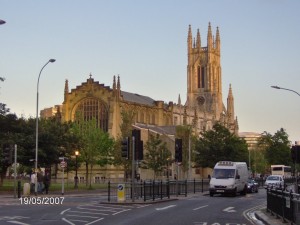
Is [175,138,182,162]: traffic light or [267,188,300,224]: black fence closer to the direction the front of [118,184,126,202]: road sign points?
the black fence

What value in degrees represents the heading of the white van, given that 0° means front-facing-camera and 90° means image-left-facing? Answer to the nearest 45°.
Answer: approximately 45°

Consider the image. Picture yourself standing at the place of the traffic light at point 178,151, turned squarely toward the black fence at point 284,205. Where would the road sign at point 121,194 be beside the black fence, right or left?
right

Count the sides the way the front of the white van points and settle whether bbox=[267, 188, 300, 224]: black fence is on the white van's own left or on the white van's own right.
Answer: on the white van's own left

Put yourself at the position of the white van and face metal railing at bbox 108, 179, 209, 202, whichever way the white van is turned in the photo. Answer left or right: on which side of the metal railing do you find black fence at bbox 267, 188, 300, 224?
left

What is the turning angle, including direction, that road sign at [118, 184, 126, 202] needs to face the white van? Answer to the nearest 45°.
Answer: approximately 135° to its left
